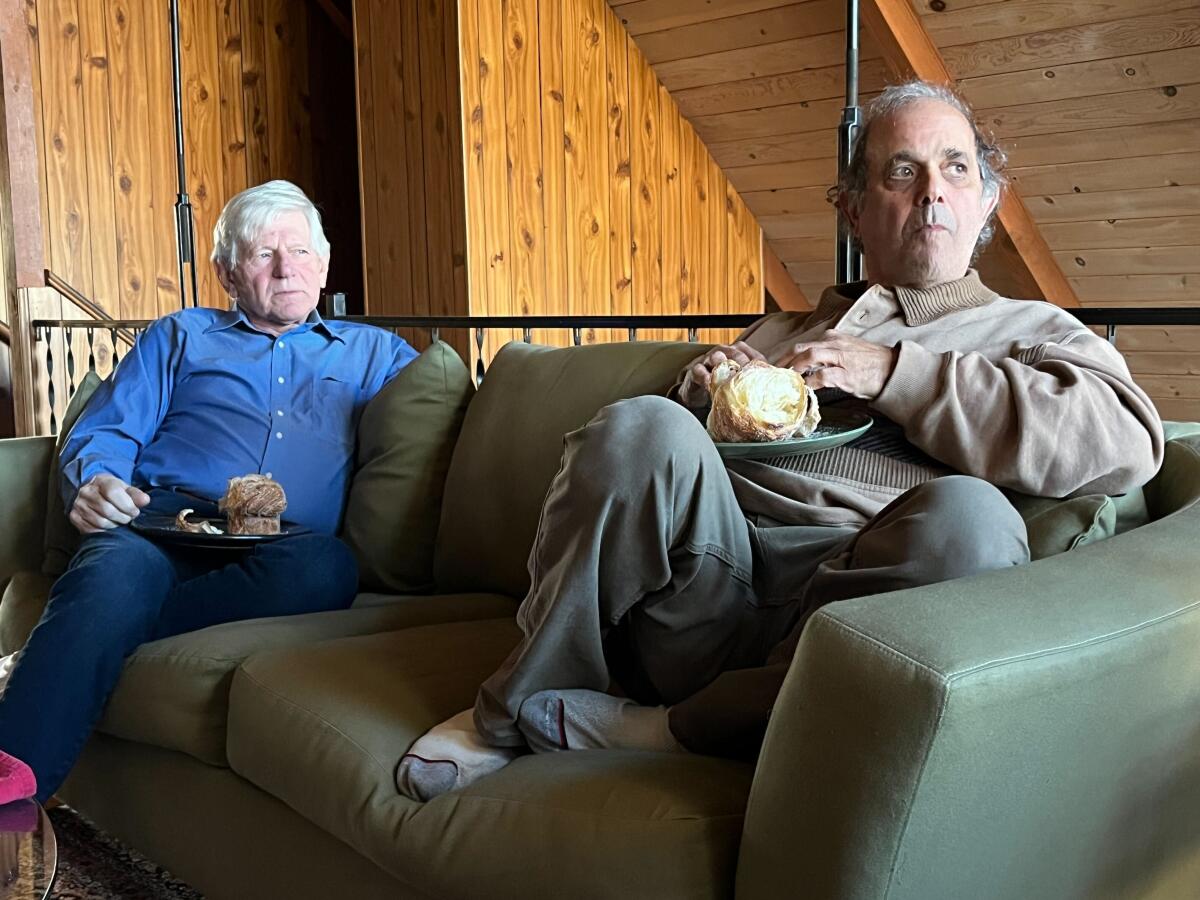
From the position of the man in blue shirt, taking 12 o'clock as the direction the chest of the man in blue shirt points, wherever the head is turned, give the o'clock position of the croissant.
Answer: The croissant is roughly at 11 o'clock from the man in blue shirt.

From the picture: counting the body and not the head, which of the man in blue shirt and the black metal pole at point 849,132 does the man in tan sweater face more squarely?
the man in blue shirt

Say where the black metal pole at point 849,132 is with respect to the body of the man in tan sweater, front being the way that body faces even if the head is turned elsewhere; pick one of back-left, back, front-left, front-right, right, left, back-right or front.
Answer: back-right

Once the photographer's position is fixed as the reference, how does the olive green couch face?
facing the viewer and to the left of the viewer

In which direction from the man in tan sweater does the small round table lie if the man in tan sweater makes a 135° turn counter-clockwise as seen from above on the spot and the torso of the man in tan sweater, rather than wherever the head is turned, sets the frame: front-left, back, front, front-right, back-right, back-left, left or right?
back-right

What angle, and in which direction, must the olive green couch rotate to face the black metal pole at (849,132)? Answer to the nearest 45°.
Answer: approximately 135° to its right

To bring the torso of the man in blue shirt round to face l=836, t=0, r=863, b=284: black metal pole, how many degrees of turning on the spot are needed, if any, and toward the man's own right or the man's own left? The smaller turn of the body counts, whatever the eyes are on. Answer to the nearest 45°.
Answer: approximately 90° to the man's own left

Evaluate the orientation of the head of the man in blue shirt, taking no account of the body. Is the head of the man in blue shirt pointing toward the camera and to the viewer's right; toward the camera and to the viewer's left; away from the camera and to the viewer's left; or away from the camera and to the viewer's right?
toward the camera and to the viewer's right

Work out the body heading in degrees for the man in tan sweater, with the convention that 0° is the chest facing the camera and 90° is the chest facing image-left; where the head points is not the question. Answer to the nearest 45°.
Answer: approximately 45°

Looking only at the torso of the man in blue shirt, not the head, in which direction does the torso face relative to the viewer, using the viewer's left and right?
facing the viewer
